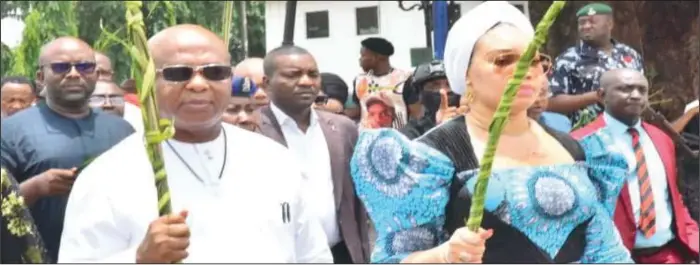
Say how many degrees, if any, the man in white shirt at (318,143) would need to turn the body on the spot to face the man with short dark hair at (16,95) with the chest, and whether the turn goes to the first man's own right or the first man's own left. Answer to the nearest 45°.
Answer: approximately 135° to the first man's own right

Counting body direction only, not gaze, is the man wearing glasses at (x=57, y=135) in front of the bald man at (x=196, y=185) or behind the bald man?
behind

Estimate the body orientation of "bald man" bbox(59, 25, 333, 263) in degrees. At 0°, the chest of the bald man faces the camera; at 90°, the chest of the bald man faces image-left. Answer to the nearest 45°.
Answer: approximately 0°

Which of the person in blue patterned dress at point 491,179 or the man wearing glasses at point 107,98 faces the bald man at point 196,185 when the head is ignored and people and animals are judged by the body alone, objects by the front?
the man wearing glasses

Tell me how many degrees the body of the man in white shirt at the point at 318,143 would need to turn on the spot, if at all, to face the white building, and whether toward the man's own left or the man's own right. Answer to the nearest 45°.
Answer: approximately 180°

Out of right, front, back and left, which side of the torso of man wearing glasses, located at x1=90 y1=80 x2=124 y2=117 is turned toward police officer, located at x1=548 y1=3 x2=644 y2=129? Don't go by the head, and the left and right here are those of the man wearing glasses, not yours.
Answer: left

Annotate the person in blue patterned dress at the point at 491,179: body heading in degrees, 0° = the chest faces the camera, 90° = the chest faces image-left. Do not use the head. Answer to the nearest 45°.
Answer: approximately 315°

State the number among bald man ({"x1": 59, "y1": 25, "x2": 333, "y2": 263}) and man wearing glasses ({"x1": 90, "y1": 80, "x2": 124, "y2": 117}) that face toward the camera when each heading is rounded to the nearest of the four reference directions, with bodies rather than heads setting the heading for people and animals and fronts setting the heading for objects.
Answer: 2

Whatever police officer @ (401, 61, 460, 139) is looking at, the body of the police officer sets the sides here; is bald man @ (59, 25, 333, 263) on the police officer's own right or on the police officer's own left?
on the police officer's own right
